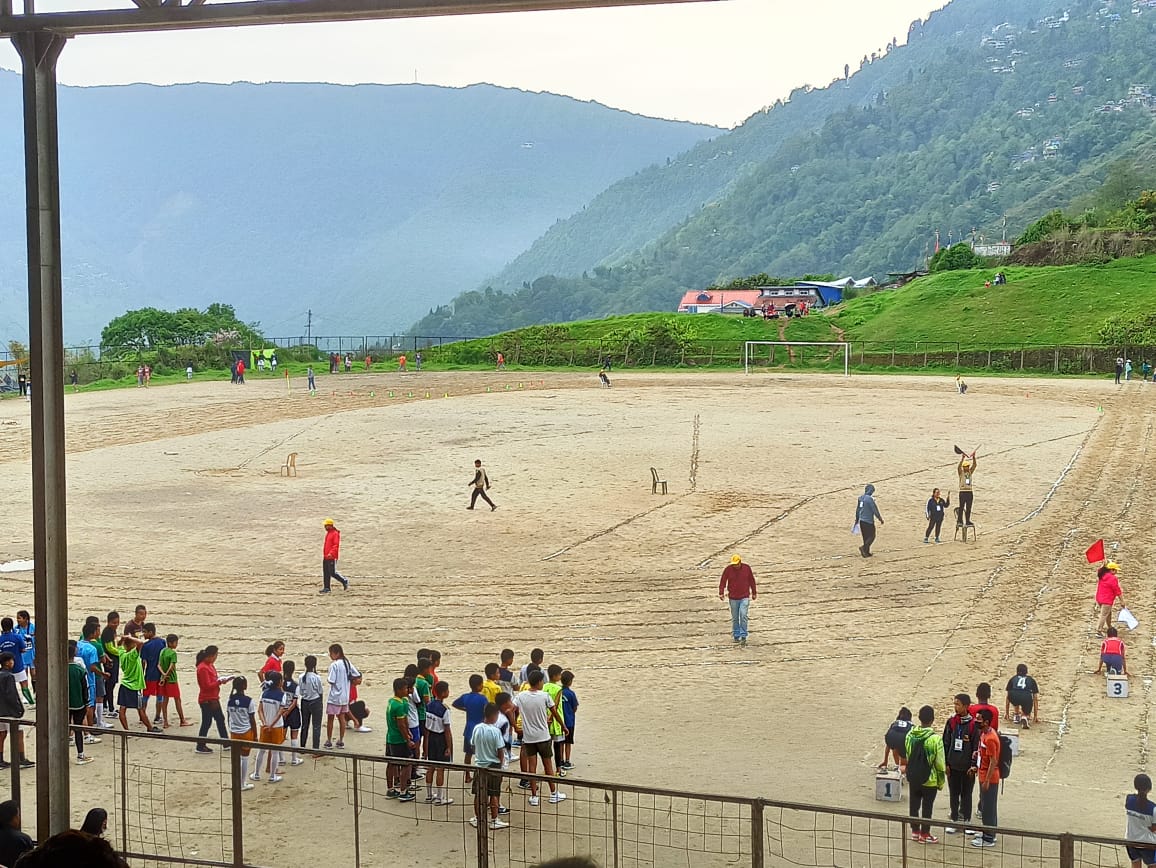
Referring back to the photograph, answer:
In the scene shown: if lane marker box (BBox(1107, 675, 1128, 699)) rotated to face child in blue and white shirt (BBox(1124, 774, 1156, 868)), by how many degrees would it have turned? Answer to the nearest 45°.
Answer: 0° — it already faces them

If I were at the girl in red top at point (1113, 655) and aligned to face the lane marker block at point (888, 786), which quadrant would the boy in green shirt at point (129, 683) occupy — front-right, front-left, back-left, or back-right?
front-right

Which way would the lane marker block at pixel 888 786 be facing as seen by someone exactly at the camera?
facing the viewer

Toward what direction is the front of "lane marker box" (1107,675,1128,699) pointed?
toward the camera

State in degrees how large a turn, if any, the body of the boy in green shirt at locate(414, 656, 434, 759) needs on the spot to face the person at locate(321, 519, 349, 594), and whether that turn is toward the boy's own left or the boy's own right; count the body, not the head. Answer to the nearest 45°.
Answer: approximately 90° to the boy's own left
